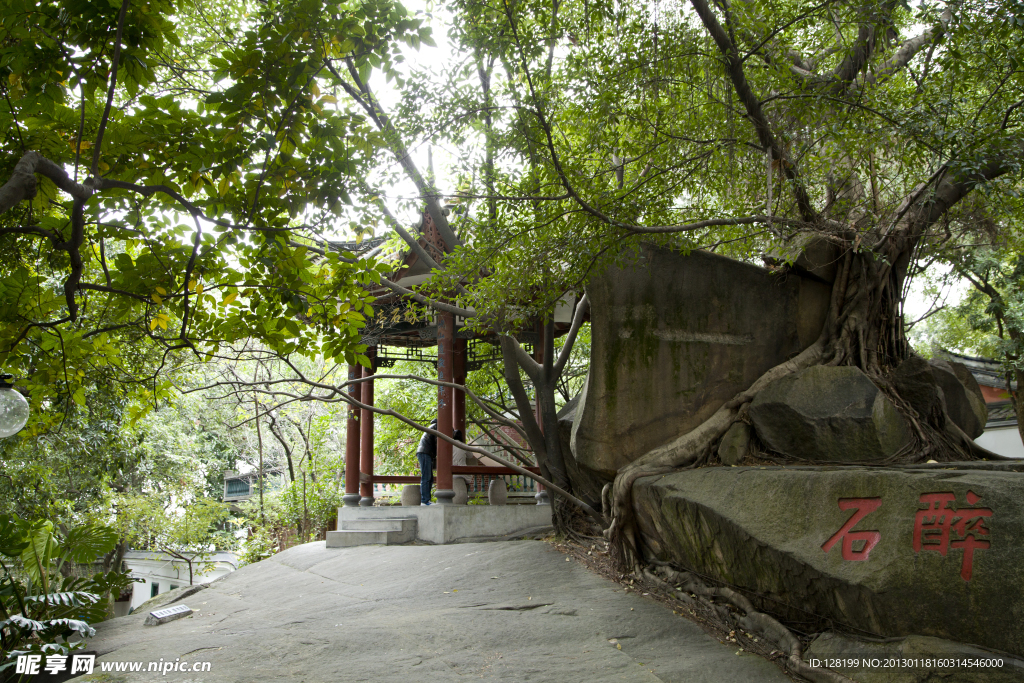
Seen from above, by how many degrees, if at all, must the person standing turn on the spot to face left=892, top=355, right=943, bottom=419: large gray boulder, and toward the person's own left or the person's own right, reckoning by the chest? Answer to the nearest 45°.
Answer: approximately 45° to the person's own right

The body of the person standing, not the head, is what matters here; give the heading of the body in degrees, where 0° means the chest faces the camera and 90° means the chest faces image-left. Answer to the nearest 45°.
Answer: approximately 270°

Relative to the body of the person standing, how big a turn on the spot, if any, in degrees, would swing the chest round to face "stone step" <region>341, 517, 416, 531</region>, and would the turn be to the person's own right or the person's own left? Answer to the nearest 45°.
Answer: approximately 135° to the person's own right

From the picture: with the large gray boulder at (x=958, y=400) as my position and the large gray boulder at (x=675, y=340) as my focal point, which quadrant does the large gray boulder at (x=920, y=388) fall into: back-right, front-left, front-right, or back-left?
front-left

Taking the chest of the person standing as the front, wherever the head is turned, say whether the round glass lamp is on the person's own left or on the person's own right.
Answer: on the person's own right

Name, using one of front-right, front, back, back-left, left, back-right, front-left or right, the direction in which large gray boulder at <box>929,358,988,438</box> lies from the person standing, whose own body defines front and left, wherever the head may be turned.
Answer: front-right

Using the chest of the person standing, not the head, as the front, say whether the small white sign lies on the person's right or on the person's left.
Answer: on the person's right
